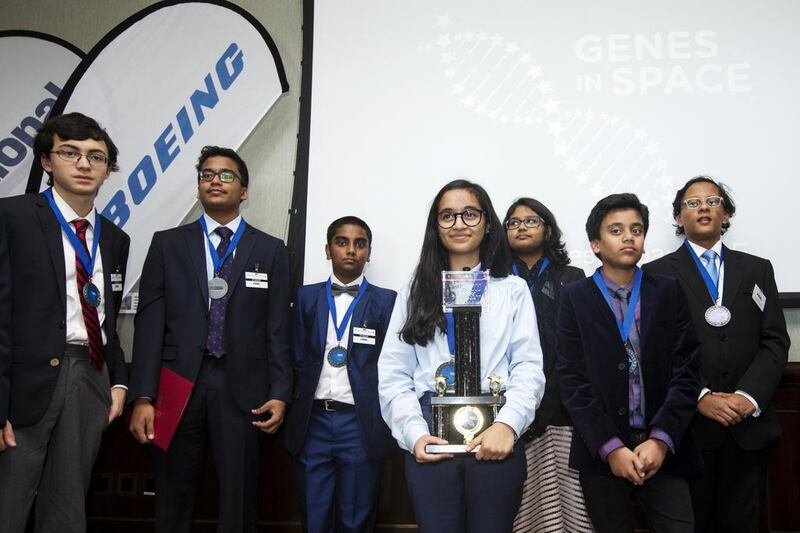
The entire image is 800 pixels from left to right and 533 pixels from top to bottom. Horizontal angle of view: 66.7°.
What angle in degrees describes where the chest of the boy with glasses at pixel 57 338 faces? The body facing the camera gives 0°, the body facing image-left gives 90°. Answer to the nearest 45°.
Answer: approximately 315°

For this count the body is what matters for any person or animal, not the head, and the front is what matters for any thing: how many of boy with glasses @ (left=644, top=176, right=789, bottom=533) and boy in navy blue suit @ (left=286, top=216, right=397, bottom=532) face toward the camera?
2

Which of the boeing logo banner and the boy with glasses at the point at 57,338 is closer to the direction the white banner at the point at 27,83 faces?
the boy with glasses

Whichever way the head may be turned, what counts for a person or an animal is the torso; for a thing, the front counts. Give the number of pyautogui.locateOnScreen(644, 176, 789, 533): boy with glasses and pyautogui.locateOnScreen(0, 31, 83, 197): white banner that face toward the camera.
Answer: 2

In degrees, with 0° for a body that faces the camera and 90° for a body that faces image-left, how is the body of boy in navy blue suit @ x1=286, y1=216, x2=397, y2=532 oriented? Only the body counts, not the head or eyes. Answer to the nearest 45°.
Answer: approximately 0°

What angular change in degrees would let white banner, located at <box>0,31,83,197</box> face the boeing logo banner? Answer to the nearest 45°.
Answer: approximately 45° to its left

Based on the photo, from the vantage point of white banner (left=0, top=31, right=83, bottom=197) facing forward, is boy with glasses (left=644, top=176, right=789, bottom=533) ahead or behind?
ahead

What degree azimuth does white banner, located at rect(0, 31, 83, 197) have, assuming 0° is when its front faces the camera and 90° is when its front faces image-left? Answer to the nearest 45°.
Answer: approximately 0°

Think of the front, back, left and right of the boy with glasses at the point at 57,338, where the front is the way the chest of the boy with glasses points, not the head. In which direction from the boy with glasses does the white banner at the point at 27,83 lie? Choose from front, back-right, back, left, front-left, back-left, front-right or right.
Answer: back-left

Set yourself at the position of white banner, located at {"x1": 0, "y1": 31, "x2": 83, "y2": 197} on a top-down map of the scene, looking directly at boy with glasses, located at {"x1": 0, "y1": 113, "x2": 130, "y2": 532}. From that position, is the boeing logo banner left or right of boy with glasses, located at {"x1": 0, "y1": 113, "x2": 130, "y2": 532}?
left

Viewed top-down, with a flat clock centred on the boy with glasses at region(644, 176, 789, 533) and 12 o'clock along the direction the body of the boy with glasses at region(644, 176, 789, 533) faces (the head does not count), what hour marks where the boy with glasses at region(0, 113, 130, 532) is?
the boy with glasses at region(0, 113, 130, 532) is roughly at 2 o'clock from the boy with glasses at region(644, 176, 789, 533).
